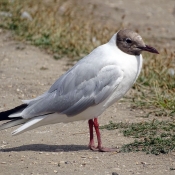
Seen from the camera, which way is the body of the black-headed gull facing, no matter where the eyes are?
to the viewer's right
